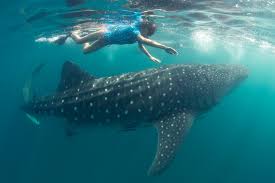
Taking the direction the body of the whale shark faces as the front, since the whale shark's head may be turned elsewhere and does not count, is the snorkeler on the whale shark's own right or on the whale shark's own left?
on the whale shark's own left

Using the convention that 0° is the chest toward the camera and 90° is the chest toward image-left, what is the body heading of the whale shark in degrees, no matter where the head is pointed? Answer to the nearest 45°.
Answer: approximately 270°
